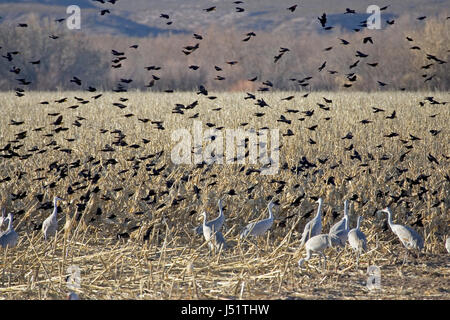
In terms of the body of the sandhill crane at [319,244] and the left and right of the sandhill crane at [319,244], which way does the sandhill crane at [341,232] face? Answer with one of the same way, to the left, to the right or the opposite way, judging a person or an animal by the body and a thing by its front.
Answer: the opposite way

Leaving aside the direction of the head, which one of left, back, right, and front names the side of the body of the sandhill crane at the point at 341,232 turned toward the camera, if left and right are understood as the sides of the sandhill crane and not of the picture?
right

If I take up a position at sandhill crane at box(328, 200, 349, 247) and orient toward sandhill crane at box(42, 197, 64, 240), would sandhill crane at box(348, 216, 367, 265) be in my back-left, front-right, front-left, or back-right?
back-left

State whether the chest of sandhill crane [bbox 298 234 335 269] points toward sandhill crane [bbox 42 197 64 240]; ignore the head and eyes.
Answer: yes

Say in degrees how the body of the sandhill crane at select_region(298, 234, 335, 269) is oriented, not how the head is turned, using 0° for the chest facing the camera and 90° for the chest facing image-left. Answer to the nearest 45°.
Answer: approximately 90°

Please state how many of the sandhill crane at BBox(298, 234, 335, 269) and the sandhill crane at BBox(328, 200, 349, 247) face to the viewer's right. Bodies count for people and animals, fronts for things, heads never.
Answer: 1

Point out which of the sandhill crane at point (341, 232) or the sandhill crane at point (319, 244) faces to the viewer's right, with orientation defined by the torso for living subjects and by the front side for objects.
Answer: the sandhill crane at point (341, 232)
